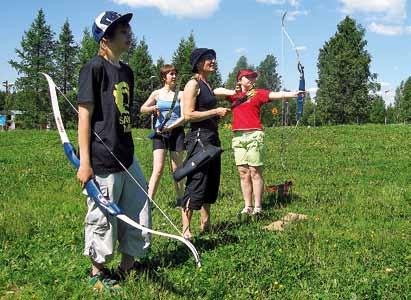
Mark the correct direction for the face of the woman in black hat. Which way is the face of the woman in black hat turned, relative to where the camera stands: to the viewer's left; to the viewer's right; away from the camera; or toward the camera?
to the viewer's right

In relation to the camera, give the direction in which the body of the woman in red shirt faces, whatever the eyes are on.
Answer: toward the camera

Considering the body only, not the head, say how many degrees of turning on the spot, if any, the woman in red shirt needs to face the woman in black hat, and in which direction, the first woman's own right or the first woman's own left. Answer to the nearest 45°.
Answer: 0° — they already face them
